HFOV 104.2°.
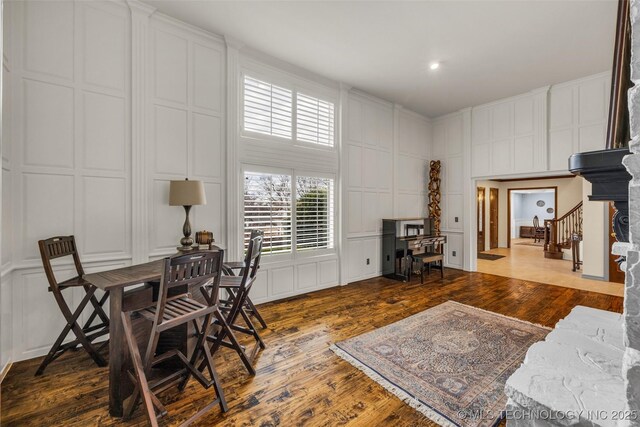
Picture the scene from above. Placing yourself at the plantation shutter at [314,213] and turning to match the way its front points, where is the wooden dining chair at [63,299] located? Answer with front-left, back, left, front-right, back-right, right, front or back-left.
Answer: right

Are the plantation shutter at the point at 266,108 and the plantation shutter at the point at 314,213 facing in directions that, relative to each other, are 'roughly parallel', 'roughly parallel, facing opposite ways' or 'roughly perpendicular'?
roughly parallel

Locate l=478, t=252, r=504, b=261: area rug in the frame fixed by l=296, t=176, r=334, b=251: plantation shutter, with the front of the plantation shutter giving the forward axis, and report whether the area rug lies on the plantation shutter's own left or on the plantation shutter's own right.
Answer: on the plantation shutter's own left

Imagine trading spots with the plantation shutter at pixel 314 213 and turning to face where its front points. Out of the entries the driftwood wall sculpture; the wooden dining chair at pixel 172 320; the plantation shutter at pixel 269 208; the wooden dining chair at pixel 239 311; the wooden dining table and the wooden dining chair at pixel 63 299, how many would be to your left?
1

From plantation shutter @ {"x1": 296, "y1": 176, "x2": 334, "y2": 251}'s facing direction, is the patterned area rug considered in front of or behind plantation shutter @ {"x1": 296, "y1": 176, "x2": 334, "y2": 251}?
in front

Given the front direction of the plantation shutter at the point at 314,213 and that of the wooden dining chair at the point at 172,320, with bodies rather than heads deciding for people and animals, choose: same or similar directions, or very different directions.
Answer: very different directions

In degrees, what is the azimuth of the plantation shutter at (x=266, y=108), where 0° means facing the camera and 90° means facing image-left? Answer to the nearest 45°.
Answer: approximately 315°

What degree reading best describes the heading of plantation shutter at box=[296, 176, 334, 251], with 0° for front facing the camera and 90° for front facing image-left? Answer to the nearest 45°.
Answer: approximately 315°

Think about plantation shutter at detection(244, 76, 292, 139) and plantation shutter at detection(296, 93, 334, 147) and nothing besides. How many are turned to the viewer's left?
0

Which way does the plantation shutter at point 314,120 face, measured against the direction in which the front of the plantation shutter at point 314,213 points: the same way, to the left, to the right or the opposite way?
the same way

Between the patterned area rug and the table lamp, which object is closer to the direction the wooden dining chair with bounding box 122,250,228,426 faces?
the table lamp

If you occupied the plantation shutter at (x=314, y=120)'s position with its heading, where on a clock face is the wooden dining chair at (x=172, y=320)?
The wooden dining chair is roughly at 2 o'clock from the plantation shutter.

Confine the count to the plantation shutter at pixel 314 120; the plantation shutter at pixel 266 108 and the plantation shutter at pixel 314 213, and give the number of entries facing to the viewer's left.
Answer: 0

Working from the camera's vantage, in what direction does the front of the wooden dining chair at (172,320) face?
facing away from the viewer and to the left of the viewer
